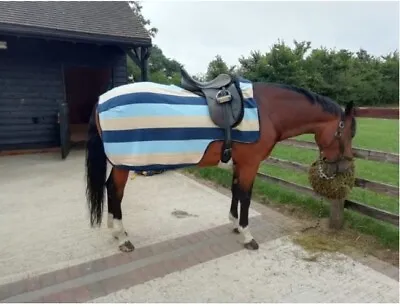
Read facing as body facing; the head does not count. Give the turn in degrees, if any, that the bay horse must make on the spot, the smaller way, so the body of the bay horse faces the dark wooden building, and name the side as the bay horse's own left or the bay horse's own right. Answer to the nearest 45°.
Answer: approximately 135° to the bay horse's own left

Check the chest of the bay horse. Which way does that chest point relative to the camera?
to the viewer's right

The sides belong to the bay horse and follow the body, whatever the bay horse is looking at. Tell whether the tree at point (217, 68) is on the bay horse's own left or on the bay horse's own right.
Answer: on the bay horse's own left
